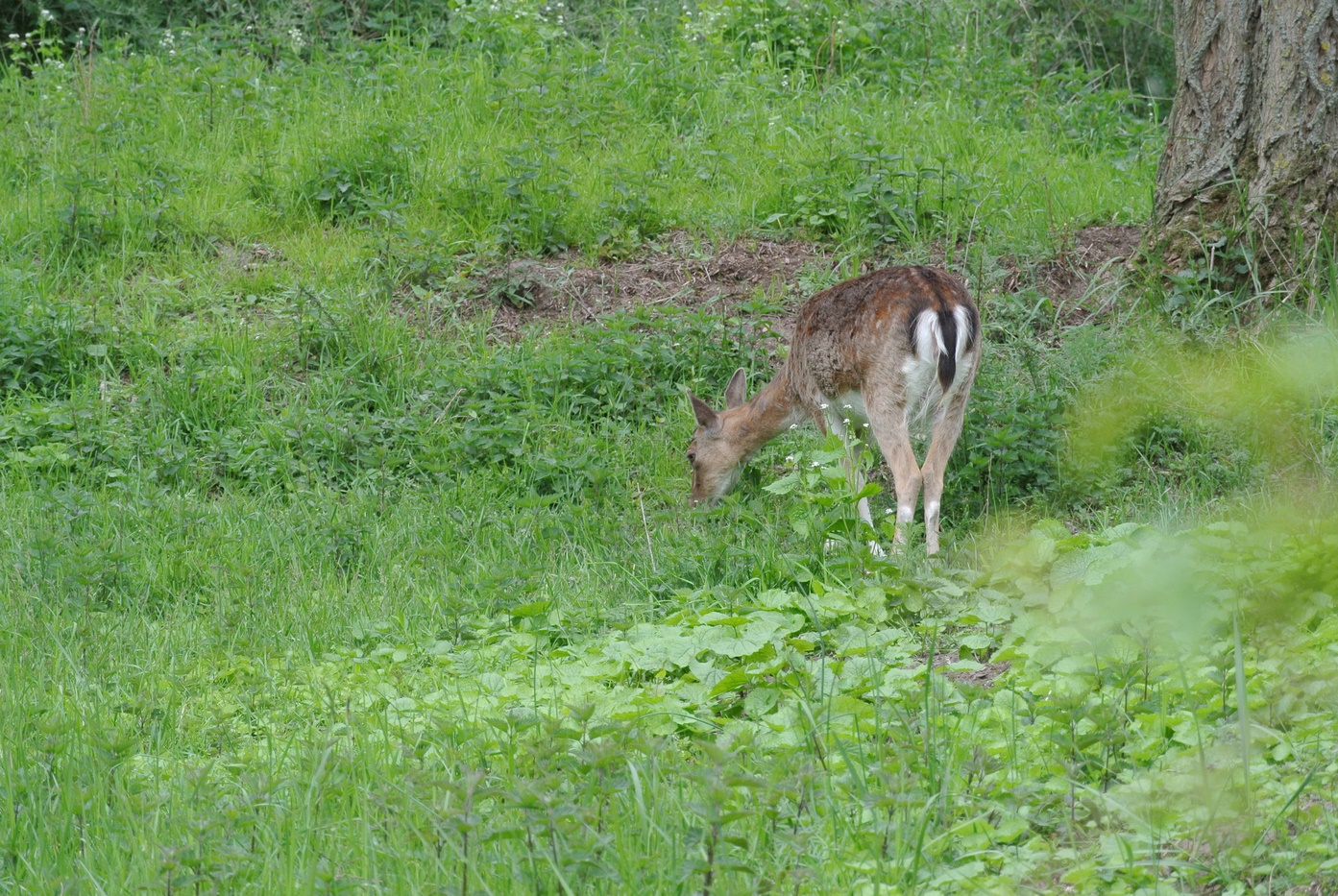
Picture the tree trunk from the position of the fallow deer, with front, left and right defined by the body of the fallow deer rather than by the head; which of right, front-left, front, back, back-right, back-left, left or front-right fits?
right

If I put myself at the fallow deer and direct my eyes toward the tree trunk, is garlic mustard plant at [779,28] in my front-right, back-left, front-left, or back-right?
front-left

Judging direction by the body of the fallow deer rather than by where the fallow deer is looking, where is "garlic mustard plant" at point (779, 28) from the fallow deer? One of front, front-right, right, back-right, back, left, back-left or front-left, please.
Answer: front-right

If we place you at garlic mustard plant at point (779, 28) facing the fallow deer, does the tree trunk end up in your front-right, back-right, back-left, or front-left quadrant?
front-left

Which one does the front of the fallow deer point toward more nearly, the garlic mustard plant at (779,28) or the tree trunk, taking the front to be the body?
the garlic mustard plant

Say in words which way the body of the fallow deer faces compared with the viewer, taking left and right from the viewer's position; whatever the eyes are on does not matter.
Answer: facing away from the viewer and to the left of the viewer

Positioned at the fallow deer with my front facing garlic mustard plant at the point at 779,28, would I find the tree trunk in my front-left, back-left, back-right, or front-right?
front-right
